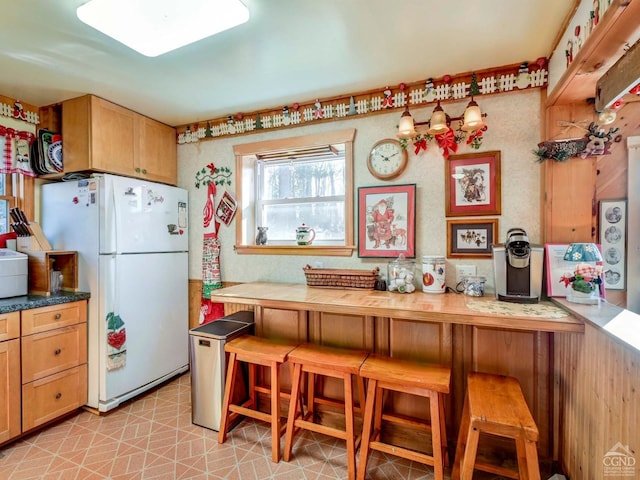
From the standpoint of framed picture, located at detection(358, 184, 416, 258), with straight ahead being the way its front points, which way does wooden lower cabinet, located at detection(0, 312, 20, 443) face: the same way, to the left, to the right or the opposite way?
to the left

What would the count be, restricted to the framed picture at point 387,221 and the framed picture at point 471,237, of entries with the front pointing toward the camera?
2

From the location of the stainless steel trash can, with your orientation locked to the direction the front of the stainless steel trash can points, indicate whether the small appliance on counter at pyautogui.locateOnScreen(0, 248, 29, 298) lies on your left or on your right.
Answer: on your right

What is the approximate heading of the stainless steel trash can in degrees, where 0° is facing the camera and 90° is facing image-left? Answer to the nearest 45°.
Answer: approximately 45°

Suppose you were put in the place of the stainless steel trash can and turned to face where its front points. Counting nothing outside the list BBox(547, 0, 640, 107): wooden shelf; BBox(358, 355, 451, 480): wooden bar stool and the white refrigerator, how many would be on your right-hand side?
1

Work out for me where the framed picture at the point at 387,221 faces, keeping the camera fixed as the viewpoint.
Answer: facing the viewer

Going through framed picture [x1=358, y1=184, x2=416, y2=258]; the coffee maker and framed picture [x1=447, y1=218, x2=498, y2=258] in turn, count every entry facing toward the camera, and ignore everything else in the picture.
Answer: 3

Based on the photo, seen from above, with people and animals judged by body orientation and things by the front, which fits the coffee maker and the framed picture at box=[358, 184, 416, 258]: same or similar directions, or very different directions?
same or similar directions

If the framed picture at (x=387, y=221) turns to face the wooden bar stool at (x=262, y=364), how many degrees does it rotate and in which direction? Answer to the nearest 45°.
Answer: approximately 45° to its right

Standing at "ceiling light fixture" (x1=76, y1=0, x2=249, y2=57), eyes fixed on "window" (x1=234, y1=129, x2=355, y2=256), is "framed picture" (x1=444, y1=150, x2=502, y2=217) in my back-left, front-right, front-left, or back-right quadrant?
front-right

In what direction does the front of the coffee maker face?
toward the camera

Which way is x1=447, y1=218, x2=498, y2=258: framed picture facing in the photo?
toward the camera
